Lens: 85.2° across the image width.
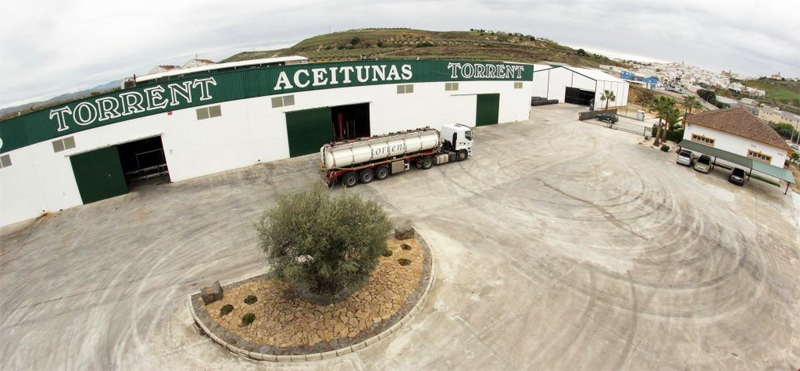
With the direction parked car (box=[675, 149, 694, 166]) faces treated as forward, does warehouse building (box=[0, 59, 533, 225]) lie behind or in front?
behind

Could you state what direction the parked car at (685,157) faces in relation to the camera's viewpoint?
facing away from the viewer and to the right of the viewer

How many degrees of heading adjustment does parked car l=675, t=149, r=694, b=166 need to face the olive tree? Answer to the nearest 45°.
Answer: approximately 135° to its right
